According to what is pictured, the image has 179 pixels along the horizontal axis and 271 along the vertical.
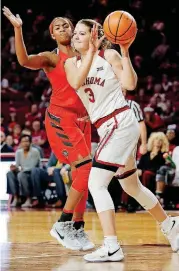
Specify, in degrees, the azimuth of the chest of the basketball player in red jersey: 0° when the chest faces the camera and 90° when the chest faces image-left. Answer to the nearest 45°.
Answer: approximately 315°

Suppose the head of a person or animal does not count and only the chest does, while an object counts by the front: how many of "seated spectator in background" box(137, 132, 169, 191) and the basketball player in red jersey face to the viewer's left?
0

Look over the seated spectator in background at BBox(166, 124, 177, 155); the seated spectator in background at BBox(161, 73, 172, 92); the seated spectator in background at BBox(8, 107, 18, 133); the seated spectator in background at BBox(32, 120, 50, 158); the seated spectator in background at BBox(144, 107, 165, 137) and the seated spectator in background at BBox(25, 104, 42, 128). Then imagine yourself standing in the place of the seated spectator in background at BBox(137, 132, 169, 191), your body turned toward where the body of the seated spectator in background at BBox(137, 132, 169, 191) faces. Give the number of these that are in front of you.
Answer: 0

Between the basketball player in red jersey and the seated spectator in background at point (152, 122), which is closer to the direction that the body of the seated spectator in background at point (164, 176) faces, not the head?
the basketball player in red jersey

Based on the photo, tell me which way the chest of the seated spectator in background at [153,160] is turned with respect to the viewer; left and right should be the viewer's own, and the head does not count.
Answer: facing the viewer

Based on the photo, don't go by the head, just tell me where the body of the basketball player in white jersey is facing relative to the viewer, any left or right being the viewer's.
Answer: facing the viewer and to the left of the viewer

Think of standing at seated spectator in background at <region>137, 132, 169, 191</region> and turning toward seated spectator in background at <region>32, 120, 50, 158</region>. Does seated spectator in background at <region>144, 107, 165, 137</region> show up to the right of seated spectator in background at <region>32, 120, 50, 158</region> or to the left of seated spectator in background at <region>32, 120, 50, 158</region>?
right

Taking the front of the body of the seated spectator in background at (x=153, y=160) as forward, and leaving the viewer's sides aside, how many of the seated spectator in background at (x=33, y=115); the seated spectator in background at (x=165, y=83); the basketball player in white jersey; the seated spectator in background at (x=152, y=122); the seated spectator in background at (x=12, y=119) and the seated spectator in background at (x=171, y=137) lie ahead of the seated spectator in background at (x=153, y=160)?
1

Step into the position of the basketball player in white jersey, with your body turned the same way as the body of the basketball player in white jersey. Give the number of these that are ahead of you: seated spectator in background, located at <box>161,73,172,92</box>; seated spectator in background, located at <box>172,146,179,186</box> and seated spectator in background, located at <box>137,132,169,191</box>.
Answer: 0

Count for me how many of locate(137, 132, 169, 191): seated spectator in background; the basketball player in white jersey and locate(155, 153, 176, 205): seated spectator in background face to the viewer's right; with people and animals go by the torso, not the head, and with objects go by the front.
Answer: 0

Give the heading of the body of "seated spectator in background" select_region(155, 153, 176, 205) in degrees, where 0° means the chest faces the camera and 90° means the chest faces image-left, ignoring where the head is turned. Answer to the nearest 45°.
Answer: approximately 45°

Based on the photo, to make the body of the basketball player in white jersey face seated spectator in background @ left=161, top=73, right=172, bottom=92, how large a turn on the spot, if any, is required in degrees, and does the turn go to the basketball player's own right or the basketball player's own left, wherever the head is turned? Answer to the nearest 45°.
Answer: approximately 135° to the basketball player's own right
